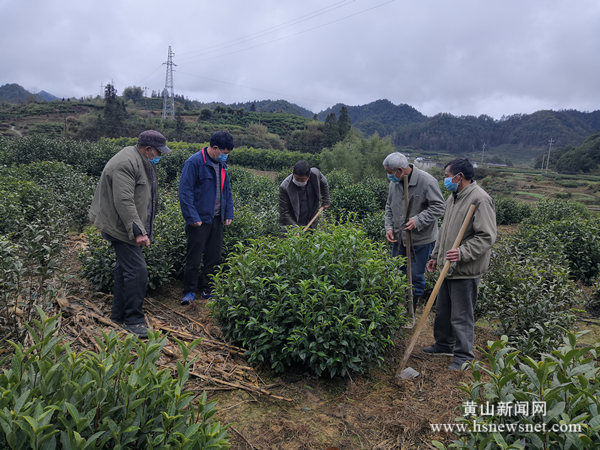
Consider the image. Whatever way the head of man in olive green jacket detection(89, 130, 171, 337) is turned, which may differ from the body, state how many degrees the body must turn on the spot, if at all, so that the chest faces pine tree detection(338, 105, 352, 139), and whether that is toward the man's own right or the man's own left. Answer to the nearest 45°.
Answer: approximately 45° to the man's own left

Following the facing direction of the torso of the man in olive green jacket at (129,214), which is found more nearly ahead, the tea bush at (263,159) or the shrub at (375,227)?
the shrub

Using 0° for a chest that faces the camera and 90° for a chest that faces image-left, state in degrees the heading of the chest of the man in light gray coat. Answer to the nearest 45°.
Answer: approximately 45°

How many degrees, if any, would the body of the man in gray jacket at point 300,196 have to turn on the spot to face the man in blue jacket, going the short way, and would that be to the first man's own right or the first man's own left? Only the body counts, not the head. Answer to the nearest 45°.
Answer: approximately 45° to the first man's own right

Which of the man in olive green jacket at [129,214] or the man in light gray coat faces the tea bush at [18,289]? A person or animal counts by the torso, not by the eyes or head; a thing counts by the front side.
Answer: the man in light gray coat

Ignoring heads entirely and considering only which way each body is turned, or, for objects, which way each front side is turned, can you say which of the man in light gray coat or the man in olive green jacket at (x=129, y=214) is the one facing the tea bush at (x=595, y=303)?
the man in olive green jacket

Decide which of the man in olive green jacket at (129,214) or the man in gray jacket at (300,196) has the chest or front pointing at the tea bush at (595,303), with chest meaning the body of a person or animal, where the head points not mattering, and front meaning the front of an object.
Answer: the man in olive green jacket

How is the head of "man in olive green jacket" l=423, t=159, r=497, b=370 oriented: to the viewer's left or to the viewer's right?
to the viewer's left

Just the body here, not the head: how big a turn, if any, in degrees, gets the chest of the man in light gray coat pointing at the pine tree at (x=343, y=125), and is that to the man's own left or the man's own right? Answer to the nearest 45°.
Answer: approximately 135° to the man's own right

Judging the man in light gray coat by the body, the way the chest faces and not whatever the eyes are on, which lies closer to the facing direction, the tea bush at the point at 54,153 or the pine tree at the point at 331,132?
the tea bush

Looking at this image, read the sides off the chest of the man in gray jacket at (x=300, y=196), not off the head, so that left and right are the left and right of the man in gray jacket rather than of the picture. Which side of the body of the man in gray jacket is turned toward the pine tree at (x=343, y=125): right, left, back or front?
back

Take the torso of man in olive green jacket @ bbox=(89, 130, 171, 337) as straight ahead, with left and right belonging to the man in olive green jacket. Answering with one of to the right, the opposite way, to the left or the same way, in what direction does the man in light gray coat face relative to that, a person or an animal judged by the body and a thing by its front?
the opposite way

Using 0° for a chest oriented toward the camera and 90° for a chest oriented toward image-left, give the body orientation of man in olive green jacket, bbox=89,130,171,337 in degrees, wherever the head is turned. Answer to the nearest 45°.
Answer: approximately 270°
